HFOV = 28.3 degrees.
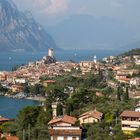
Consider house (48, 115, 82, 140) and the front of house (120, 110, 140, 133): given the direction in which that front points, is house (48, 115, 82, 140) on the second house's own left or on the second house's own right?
on the second house's own right

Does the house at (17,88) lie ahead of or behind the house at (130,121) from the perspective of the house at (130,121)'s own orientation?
behind

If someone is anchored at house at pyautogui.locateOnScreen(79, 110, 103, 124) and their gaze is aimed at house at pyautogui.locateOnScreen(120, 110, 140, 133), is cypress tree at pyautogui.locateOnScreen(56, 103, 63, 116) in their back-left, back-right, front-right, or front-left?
back-left

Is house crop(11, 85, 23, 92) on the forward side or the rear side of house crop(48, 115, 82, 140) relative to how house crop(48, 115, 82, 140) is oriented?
on the rear side

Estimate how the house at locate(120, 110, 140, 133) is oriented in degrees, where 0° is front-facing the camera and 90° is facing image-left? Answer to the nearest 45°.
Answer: approximately 0°

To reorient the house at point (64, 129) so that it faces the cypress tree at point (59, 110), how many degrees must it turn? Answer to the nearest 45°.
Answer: approximately 180°

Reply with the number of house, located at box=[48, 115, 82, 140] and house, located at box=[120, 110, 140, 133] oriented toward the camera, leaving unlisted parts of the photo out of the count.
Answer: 2

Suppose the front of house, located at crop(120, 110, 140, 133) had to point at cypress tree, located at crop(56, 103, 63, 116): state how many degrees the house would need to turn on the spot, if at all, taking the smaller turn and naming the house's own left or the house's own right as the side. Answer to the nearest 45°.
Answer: approximately 135° to the house's own right

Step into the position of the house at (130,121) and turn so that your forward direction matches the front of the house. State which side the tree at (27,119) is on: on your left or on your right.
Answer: on your right

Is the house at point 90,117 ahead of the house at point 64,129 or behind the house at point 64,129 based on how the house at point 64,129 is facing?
behind
